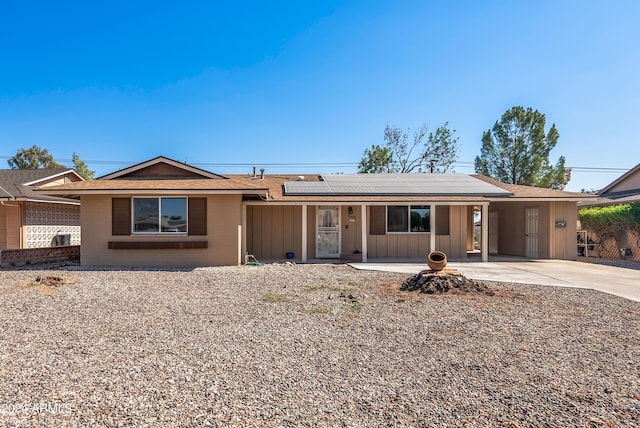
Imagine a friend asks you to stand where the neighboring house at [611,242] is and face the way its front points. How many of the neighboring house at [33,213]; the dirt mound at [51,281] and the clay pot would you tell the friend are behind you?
0

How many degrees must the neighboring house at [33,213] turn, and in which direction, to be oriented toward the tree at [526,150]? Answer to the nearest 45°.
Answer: approximately 90° to its left

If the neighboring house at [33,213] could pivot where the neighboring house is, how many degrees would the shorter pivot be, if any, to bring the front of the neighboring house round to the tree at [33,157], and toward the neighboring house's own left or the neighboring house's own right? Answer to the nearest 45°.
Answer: approximately 180°

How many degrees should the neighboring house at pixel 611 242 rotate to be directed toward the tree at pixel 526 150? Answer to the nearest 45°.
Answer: approximately 180°

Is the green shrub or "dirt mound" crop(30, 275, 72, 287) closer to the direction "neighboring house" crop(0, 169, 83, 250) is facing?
the dirt mound

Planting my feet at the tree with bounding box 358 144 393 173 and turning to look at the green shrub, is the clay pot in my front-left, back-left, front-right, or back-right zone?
front-right

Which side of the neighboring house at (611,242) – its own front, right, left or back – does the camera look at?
front

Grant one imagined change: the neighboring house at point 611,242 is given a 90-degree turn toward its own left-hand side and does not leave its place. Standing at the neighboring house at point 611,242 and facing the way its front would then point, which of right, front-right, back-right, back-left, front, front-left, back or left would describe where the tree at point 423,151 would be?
back-left

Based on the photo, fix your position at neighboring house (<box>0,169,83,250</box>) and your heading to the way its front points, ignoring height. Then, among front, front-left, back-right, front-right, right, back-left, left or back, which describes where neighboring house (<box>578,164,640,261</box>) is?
front-left

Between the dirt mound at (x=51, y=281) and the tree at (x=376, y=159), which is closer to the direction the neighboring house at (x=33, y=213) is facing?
the dirt mound

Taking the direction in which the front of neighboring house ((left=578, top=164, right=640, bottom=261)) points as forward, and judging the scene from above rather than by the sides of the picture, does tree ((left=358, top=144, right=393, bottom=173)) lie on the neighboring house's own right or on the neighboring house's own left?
on the neighboring house's own right

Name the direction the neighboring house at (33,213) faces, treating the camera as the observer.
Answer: facing the viewer

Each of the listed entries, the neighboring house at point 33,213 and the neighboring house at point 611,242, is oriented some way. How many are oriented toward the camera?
2
